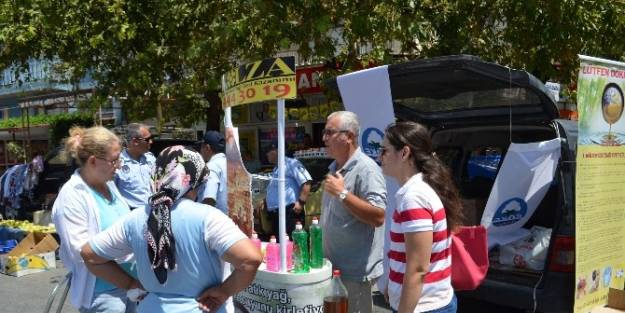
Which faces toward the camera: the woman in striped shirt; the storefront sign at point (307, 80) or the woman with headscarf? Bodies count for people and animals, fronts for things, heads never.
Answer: the storefront sign

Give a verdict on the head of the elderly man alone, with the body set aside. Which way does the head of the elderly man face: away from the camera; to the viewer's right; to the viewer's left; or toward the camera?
to the viewer's left

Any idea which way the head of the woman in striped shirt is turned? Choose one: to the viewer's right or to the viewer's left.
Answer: to the viewer's left

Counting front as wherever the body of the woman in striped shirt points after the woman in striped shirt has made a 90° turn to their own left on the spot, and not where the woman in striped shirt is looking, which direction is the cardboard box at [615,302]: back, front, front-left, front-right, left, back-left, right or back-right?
back-left

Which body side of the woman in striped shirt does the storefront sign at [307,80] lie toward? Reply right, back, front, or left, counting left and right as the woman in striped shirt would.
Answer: right

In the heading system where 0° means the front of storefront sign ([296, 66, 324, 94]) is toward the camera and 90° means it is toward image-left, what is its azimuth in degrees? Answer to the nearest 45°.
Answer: approximately 0°

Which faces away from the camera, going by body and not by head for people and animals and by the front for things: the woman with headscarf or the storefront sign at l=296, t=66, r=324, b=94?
the woman with headscarf

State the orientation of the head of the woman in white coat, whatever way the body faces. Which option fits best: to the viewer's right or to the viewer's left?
to the viewer's right

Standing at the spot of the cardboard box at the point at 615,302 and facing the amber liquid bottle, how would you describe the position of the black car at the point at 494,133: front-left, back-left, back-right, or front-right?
front-right

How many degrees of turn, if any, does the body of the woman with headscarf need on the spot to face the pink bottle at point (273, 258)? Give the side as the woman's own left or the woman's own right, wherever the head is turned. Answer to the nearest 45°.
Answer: approximately 45° to the woman's own right

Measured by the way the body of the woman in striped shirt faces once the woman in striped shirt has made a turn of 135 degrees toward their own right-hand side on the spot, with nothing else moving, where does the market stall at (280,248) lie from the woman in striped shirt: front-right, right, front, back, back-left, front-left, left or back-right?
left

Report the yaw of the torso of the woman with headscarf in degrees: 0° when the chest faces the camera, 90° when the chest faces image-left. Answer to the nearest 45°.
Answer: approximately 180°

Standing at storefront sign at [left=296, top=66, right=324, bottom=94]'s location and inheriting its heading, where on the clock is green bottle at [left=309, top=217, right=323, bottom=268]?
The green bottle is roughly at 12 o'clock from the storefront sign.

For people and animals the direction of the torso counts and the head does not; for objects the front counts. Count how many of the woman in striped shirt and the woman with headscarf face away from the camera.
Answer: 1

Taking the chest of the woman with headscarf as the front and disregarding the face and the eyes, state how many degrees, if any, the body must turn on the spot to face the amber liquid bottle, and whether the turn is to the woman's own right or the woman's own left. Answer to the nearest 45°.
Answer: approximately 45° to the woman's own right

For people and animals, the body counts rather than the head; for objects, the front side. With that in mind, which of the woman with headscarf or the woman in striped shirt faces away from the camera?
the woman with headscarf

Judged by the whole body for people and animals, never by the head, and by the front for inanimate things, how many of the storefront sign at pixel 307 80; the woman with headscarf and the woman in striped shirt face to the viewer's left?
1

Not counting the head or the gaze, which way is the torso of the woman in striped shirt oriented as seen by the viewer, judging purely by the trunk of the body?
to the viewer's left

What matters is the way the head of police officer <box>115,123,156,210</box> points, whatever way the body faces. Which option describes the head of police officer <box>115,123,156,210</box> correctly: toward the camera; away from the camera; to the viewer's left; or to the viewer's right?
to the viewer's right
